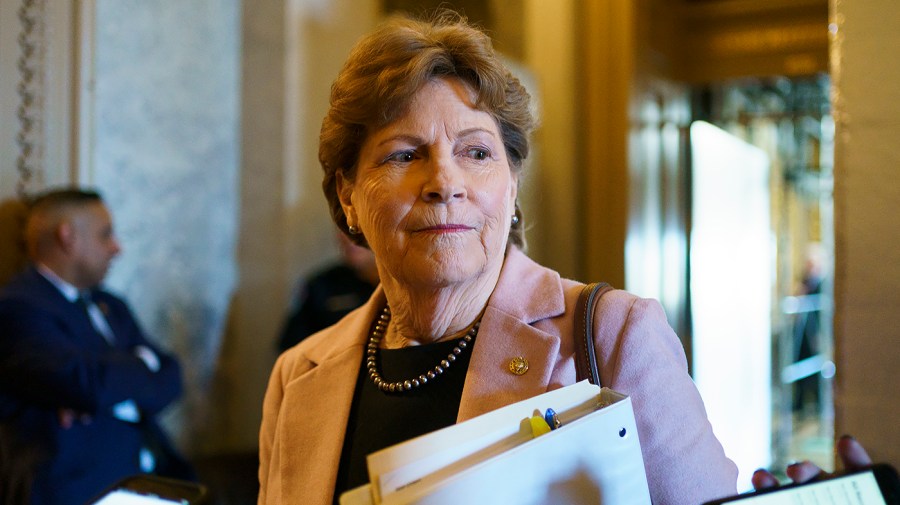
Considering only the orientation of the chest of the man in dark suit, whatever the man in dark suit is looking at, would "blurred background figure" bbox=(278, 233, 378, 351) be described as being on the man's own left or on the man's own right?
on the man's own left

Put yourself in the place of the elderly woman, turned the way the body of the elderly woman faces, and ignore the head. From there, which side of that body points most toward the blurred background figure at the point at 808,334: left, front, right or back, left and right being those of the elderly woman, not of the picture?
back

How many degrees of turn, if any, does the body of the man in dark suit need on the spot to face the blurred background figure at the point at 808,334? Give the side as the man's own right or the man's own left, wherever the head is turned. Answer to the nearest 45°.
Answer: approximately 90° to the man's own left

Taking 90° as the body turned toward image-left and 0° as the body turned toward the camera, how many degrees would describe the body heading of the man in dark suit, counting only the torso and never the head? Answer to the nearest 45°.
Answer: approximately 315°

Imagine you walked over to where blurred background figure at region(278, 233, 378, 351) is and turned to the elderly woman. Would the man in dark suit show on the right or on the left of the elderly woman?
right

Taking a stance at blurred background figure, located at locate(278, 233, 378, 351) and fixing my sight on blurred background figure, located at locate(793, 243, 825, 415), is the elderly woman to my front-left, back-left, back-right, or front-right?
back-right

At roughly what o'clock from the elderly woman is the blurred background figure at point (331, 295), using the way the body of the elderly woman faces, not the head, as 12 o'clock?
The blurred background figure is roughly at 4 o'clock from the elderly woman.

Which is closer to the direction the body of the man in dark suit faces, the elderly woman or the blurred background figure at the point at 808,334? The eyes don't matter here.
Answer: the elderly woman
